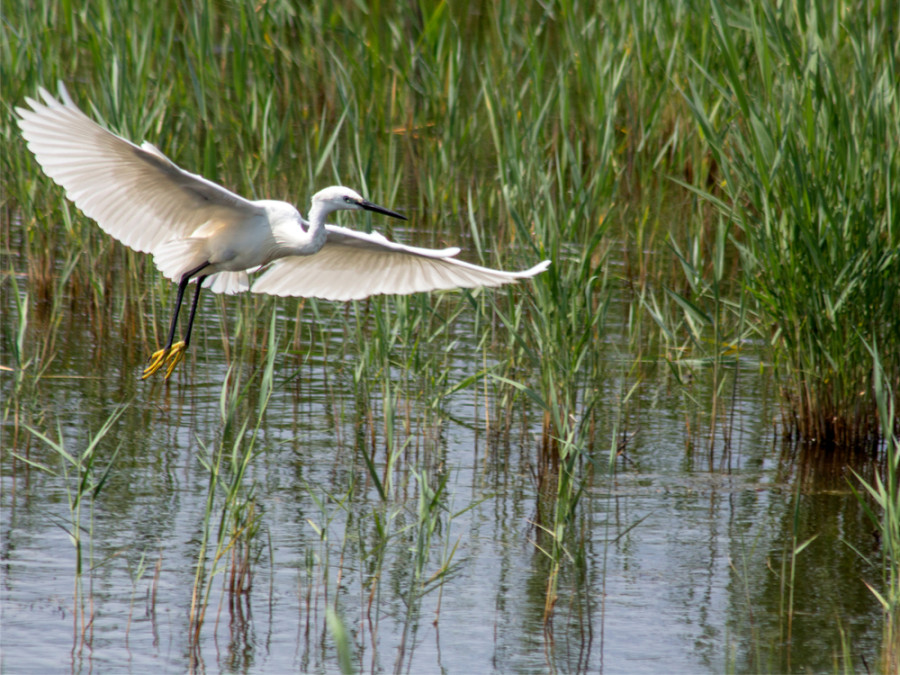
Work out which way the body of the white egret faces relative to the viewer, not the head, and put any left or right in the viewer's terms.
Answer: facing the viewer and to the right of the viewer

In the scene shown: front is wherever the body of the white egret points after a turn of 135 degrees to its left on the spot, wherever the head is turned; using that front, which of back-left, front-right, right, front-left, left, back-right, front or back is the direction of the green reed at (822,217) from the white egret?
right
